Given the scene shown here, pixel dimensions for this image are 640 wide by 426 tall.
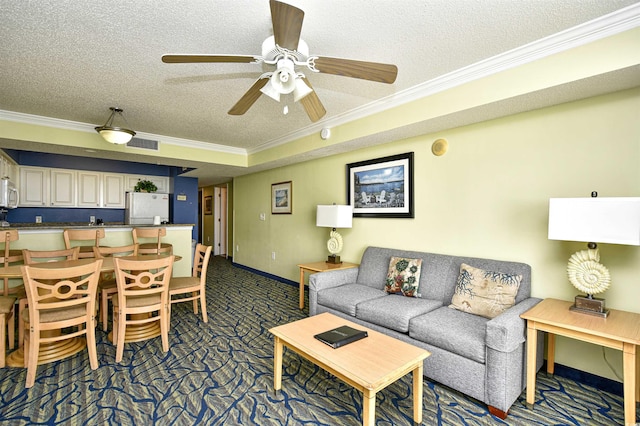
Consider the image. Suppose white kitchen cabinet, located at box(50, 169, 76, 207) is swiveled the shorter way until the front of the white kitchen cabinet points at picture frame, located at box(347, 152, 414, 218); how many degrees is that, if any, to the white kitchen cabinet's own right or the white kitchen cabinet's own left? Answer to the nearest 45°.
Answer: approximately 45° to the white kitchen cabinet's own left

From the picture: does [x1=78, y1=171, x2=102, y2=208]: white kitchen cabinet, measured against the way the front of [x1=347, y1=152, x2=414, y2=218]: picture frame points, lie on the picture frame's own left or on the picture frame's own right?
on the picture frame's own right

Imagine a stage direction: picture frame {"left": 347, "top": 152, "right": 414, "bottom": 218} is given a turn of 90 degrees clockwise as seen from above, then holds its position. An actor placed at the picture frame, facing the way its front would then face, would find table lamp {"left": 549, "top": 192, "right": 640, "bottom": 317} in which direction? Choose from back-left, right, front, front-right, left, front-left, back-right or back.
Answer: back

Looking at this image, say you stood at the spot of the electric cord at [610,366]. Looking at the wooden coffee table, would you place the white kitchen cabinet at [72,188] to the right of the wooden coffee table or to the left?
right

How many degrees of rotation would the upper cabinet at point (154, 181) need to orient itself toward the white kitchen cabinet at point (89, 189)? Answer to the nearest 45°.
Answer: approximately 90° to its right

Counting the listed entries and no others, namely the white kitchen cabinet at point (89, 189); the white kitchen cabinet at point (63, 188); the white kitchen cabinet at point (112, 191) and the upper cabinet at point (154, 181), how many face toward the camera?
4

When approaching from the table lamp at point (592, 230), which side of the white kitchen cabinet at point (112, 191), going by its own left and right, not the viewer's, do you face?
front

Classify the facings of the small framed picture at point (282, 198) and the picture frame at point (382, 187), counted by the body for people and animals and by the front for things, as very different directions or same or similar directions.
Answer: same or similar directions

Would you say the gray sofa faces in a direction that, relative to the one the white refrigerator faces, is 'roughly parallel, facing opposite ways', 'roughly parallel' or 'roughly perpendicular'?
roughly perpendicular

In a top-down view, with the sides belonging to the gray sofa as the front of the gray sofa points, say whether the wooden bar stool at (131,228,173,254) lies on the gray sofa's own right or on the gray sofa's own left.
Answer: on the gray sofa's own right

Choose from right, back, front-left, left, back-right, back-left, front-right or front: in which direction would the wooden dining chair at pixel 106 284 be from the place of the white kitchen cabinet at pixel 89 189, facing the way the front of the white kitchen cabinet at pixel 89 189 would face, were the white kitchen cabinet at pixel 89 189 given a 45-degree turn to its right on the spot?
front-left

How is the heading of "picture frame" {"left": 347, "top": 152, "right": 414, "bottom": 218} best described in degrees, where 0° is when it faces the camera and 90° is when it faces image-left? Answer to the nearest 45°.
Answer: approximately 45°

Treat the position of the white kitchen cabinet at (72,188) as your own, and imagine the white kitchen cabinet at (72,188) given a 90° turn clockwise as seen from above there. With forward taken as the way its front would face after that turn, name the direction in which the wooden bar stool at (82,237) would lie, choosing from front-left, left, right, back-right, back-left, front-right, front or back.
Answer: left

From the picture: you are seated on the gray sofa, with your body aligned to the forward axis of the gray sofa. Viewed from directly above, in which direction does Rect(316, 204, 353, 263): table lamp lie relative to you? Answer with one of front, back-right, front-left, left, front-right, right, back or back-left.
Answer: right

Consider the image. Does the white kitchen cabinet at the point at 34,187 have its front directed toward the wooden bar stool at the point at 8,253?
yes

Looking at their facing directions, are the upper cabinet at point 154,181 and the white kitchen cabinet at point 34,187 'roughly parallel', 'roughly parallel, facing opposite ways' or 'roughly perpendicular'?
roughly parallel

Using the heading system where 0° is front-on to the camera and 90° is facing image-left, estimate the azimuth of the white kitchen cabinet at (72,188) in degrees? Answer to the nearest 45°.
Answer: approximately 0°

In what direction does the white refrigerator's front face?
toward the camera

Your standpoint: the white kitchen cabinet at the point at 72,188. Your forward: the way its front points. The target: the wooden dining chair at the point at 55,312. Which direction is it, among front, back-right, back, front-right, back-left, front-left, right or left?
front

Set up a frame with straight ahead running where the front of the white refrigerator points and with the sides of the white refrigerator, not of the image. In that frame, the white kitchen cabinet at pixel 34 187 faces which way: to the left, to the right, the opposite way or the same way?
the same way

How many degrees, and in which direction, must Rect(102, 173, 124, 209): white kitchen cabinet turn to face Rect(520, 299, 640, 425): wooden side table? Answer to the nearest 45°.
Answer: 0° — it already faces it
